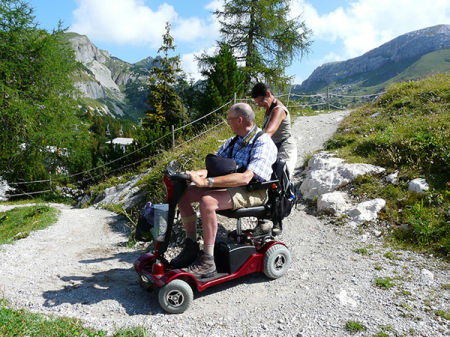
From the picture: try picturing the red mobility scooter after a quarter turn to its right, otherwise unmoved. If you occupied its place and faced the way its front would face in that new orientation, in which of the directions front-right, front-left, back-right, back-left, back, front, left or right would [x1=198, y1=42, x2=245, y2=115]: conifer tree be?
front-right

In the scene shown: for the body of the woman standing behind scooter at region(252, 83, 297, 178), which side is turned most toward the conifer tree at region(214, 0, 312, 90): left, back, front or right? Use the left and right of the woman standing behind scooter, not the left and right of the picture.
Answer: right

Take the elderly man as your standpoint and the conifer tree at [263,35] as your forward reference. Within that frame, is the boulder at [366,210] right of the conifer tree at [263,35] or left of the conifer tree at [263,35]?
right

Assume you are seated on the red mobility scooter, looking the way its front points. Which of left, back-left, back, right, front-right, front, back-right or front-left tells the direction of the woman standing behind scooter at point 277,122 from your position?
back

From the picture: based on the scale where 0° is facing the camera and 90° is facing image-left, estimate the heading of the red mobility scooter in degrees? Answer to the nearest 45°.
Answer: approximately 45°

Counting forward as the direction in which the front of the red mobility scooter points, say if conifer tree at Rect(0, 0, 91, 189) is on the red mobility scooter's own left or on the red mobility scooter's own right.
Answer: on the red mobility scooter's own right

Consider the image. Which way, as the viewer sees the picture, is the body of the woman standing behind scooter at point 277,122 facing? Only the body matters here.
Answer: to the viewer's left

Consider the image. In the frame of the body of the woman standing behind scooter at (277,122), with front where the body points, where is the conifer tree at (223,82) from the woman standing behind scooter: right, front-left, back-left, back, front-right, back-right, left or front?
right

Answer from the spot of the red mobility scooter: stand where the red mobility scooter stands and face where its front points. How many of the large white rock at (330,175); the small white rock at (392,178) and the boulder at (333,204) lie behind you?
3

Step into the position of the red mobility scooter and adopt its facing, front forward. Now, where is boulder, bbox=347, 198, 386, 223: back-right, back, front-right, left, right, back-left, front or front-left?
back

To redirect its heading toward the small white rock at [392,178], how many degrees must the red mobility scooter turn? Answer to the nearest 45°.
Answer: approximately 180°

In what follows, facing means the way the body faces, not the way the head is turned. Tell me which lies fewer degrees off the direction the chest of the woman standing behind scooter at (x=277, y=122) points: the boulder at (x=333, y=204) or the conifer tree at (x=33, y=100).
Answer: the conifer tree

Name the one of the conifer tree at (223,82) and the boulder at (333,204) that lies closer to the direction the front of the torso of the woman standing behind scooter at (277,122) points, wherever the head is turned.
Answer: the conifer tree

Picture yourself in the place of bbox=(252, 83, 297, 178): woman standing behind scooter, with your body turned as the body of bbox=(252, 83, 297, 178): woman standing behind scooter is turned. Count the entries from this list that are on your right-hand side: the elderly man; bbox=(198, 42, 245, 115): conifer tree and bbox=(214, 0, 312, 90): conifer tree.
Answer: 2
